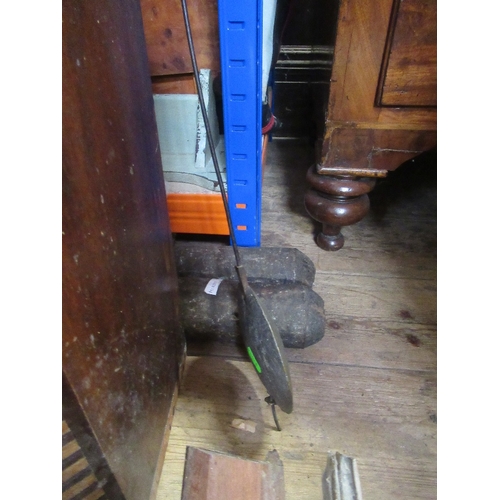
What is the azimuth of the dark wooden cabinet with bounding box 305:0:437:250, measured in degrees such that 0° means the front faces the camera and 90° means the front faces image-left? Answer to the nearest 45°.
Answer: approximately 0°
